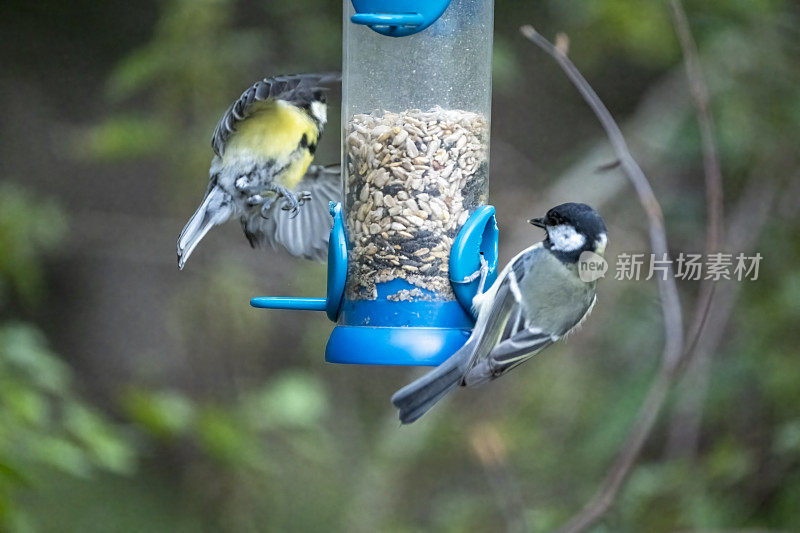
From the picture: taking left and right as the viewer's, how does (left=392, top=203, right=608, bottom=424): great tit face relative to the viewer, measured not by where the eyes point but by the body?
facing away from the viewer and to the right of the viewer

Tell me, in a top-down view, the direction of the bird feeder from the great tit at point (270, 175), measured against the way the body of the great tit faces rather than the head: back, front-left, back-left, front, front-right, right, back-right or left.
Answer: front-right

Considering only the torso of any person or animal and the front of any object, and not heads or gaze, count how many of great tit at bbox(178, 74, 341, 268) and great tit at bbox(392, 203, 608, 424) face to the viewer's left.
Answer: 0

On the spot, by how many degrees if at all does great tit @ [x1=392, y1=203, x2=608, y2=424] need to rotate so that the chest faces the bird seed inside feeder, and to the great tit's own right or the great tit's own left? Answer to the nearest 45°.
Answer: approximately 135° to the great tit's own left

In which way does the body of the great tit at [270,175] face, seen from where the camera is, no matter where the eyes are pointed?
to the viewer's right
